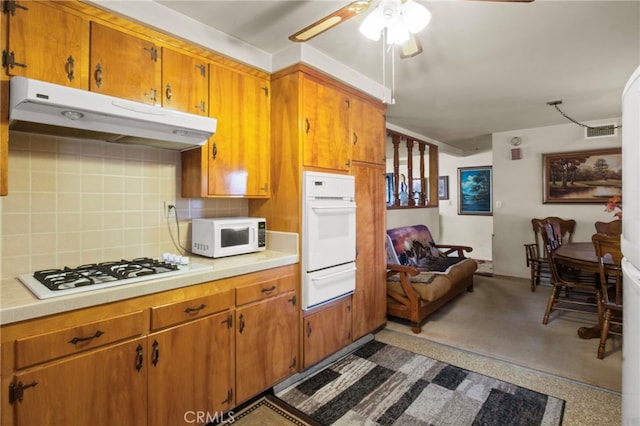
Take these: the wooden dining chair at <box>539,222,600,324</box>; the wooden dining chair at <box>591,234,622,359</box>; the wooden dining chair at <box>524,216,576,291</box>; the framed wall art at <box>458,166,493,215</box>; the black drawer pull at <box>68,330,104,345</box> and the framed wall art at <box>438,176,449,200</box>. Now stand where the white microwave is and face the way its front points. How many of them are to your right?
1

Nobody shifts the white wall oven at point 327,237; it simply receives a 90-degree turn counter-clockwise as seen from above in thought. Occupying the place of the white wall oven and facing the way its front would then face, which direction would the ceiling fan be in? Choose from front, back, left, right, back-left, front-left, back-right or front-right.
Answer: back-right

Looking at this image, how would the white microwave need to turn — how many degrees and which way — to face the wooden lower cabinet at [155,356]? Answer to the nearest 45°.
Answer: approximately 90° to its right

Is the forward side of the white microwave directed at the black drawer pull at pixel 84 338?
no

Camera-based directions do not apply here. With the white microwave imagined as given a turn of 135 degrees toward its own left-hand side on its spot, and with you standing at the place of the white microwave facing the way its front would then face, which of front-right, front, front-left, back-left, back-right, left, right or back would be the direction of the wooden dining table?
right

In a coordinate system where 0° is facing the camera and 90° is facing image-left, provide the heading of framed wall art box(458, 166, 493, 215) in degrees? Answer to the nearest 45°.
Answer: approximately 0°

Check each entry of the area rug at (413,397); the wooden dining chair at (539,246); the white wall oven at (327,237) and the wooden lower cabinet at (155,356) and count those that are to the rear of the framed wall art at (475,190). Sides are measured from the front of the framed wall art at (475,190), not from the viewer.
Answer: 0

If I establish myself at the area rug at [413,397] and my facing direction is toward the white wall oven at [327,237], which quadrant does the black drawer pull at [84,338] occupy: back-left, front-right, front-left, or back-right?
front-left

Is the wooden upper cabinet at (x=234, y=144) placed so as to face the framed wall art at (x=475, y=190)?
no

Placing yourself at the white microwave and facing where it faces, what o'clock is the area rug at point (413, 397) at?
The area rug is roughly at 11 o'clock from the white microwave.

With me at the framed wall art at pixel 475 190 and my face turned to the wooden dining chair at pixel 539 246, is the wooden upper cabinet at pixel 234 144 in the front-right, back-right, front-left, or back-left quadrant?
front-right

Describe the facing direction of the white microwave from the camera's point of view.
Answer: facing the viewer and to the right of the viewer

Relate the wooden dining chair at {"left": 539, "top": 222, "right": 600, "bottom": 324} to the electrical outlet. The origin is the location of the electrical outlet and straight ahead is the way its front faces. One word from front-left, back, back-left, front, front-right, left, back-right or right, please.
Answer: front-left

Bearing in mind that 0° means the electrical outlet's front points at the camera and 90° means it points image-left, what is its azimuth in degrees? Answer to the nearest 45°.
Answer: approximately 315°

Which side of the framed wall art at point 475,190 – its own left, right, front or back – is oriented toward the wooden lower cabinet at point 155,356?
front

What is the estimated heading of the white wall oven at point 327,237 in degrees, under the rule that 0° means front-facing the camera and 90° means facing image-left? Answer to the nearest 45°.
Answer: approximately 315°

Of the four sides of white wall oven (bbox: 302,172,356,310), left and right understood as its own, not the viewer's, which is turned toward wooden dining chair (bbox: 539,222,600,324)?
left

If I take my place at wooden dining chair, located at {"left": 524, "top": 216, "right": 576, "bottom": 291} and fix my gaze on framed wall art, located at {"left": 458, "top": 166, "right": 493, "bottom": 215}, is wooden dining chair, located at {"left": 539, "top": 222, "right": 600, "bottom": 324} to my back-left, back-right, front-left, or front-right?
back-left

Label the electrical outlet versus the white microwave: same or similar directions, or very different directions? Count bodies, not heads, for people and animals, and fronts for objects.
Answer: same or similar directions
